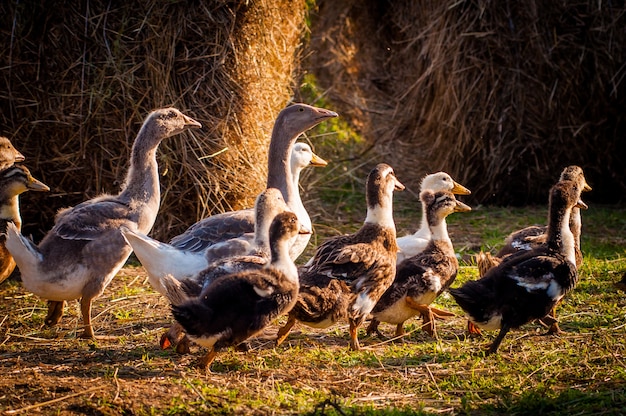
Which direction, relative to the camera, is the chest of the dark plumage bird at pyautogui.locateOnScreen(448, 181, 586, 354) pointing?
to the viewer's right

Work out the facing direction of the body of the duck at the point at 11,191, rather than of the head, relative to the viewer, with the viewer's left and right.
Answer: facing to the right of the viewer

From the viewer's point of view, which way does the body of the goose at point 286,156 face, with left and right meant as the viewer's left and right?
facing to the right of the viewer

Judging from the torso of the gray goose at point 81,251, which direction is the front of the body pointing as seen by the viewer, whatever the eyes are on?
to the viewer's right

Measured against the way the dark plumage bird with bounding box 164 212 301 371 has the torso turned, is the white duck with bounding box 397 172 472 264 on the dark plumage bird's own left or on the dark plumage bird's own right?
on the dark plumage bird's own left

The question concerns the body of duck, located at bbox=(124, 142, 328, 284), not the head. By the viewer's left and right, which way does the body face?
facing to the right of the viewer

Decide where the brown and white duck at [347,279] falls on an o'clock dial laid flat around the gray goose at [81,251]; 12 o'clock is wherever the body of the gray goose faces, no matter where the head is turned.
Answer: The brown and white duck is roughly at 1 o'clock from the gray goose.

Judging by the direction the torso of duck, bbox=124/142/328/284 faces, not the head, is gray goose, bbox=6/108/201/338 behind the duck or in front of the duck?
behind

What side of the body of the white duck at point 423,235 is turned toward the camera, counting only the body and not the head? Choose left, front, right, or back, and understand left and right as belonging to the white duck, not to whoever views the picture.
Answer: right

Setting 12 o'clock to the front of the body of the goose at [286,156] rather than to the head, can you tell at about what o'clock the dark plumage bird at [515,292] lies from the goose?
The dark plumage bird is roughly at 2 o'clock from the goose.
